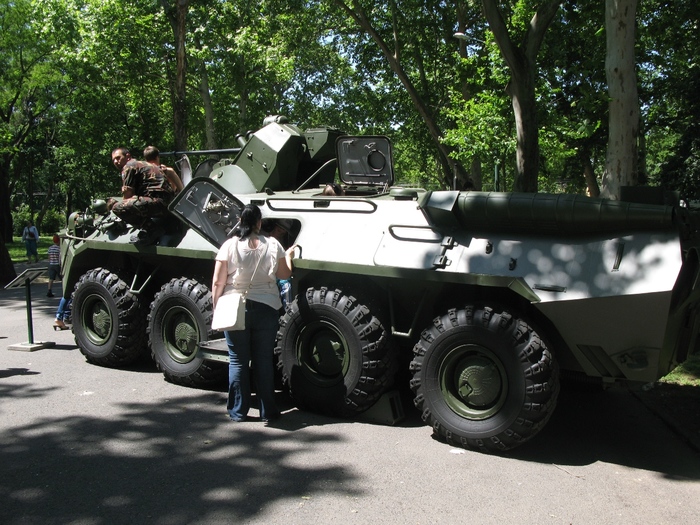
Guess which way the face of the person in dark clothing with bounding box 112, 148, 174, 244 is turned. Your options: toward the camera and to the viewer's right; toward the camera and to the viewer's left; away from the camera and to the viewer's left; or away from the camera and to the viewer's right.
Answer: toward the camera and to the viewer's left

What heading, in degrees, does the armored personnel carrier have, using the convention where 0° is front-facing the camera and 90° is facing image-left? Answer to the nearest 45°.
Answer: approximately 135°

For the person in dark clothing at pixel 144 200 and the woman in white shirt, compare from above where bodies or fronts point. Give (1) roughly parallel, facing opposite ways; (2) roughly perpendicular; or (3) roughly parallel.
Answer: roughly perpendicular

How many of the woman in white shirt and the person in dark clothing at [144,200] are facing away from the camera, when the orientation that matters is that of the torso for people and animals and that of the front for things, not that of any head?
1

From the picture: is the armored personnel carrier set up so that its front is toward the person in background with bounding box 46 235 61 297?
yes

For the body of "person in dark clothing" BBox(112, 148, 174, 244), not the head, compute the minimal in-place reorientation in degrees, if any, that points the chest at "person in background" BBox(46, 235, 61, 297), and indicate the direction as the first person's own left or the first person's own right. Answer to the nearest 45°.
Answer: approximately 90° to the first person's own right

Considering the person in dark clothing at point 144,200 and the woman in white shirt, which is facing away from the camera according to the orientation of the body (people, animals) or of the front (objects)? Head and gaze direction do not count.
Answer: the woman in white shirt

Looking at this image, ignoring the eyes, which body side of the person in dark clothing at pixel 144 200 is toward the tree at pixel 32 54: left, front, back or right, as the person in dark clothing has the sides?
front

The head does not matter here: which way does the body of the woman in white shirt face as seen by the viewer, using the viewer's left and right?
facing away from the viewer
